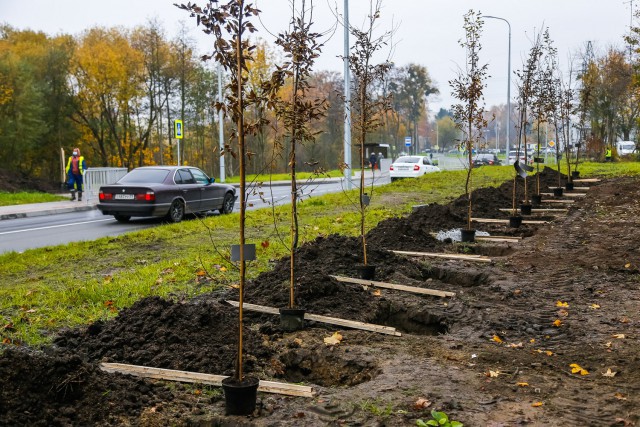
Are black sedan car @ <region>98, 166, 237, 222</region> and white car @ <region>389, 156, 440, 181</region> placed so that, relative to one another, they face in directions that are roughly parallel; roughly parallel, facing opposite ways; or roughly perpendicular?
roughly parallel

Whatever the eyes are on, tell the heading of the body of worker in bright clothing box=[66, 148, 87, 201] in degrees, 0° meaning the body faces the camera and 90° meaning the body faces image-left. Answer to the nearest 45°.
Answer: approximately 0°

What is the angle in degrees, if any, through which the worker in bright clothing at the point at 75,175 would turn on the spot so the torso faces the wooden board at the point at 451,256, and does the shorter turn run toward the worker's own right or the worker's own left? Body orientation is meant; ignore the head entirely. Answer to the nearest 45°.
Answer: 0° — they already face it

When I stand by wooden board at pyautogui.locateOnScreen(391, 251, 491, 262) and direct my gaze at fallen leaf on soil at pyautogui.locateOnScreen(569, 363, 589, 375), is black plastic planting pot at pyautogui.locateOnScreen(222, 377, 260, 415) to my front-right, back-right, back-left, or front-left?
front-right

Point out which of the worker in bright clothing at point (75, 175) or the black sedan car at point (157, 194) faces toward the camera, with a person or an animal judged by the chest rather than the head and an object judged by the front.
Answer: the worker in bright clothing

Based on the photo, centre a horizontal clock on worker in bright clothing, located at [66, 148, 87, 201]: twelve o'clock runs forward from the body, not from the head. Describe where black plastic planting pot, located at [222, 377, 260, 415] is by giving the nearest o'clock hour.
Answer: The black plastic planting pot is roughly at 12 o'clock from the worker in bright clothing.

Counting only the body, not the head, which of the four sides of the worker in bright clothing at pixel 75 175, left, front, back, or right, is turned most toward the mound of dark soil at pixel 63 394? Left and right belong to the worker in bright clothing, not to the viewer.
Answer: front

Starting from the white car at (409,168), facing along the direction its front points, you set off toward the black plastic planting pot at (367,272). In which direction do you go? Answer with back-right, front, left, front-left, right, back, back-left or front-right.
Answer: back-right

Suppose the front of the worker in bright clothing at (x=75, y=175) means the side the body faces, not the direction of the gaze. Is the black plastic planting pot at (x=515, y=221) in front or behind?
in front

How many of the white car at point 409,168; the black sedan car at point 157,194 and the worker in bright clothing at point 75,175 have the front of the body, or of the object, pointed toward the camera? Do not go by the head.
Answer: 1
